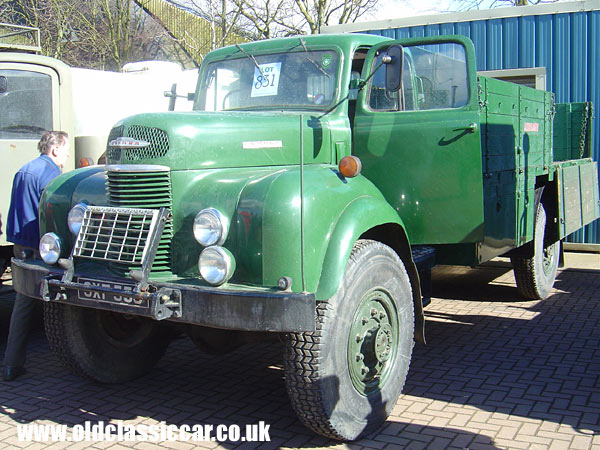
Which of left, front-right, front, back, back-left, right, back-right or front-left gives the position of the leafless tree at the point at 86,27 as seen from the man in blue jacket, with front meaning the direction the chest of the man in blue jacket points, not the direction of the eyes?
front-left

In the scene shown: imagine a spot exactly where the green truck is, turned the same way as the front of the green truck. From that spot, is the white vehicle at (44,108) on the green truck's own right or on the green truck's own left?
on the green truck's own right

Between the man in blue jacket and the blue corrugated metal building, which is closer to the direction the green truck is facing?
the man in blue jacket

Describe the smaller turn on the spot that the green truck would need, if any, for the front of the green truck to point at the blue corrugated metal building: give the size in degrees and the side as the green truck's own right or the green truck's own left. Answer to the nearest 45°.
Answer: approximately 180°

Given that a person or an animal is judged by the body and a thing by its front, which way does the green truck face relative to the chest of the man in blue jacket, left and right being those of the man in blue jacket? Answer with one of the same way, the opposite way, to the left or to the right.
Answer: the opposite way

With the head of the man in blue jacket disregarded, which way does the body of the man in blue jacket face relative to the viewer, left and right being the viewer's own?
facing away from the viewer and to the right of the viewer
